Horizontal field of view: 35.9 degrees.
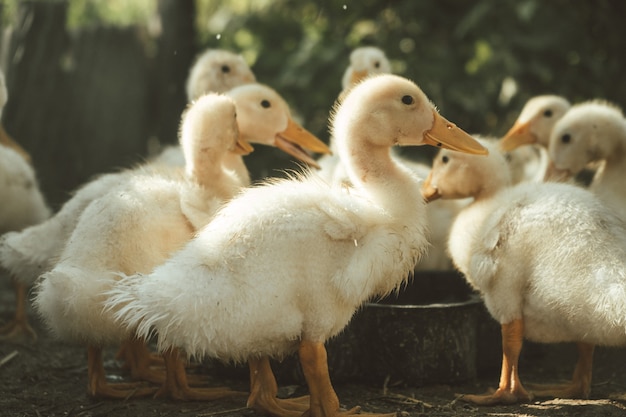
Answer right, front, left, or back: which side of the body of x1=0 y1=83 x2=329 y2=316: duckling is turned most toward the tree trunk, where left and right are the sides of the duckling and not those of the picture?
left

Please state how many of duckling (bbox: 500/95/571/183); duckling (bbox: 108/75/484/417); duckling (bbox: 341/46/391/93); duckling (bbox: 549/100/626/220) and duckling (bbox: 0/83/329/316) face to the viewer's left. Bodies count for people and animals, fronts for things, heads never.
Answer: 2

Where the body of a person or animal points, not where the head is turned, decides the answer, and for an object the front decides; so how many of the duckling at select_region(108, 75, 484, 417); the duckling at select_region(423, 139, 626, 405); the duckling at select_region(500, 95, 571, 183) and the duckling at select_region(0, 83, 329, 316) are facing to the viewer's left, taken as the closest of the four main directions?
2

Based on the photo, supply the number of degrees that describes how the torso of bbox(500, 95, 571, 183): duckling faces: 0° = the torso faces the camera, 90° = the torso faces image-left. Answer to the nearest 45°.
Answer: approximately 90°

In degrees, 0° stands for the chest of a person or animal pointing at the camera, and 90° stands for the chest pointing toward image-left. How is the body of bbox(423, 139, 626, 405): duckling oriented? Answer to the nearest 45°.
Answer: approximately 90°

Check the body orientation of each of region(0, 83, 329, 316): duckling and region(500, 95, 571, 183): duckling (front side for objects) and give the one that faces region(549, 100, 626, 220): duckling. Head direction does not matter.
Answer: region(0, 83, 329, 316): duckling

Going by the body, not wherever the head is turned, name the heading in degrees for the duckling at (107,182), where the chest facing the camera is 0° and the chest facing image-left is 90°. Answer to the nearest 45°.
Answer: approximately 270°

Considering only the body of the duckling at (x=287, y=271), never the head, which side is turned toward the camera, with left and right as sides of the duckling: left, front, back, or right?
right

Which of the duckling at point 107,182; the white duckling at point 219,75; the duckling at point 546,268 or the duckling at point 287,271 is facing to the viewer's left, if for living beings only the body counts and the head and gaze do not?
the duckling at point 546,268

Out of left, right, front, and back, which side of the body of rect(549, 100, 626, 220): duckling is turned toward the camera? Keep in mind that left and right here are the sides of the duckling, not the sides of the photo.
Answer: left
